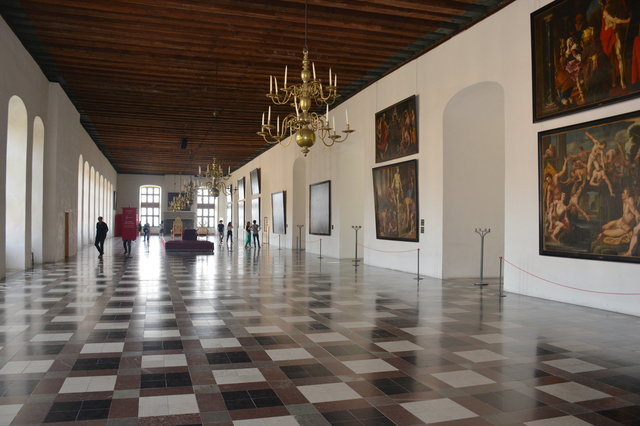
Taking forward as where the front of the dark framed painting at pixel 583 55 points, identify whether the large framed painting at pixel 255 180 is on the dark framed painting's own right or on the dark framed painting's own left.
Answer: on the dark framed painting's own right

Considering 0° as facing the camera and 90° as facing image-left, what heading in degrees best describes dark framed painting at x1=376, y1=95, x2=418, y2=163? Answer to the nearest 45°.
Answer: approximately 45°

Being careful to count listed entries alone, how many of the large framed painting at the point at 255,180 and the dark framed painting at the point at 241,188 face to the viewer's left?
2

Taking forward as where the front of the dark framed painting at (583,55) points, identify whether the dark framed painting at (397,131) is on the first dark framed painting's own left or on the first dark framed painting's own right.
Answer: on the first dark framed painting's own right

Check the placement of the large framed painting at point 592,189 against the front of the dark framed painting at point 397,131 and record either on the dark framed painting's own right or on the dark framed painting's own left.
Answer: on the dark framed painting's own left

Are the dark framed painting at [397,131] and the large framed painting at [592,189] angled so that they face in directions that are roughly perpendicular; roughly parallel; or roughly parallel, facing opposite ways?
roughly parallel

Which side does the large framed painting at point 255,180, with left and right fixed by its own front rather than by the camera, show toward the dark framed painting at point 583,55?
left

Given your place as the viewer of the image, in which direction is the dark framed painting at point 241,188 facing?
facing to the left of the viewer

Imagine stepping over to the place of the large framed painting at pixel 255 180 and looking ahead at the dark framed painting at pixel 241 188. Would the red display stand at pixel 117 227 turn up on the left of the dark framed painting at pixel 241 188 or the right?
left

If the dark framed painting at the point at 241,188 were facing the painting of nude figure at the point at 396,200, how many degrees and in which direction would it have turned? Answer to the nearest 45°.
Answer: approximately 90° to its left

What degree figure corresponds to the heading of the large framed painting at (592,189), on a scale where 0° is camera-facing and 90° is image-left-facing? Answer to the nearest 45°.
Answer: approximately 45°

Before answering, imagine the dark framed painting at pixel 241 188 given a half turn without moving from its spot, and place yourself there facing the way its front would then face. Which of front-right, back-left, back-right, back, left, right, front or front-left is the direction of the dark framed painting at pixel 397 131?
right

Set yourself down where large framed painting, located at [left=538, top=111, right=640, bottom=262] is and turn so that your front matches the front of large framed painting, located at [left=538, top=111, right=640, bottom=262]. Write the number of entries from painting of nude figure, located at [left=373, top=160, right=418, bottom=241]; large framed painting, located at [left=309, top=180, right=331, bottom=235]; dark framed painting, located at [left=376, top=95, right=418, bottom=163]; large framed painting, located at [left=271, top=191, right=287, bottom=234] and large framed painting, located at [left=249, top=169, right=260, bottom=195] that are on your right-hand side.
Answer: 5

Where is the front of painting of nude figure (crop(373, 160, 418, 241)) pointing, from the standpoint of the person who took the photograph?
facing the viewer and to the left of the viewer

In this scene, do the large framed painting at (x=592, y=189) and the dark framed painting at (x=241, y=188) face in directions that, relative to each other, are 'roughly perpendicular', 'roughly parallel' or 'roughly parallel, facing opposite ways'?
roughly parallel

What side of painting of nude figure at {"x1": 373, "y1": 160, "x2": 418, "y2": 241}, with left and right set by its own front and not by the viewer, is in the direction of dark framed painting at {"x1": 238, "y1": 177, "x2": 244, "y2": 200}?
right

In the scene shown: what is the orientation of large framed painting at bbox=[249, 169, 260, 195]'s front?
to the viewer's left
